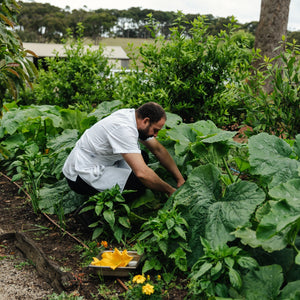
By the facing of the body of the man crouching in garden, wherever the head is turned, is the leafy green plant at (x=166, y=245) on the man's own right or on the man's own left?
on the man's own right

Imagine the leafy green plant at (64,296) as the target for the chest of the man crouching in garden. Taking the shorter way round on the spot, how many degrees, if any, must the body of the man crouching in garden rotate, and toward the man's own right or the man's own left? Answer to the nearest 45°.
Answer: approximately 90° to the man's own right

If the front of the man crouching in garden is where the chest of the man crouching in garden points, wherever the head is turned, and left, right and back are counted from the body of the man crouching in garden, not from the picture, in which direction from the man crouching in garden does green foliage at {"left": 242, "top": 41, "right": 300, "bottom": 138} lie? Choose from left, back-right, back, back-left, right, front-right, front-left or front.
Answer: front

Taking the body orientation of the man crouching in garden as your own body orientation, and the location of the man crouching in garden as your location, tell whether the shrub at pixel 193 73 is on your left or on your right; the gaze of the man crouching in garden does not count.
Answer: on your left

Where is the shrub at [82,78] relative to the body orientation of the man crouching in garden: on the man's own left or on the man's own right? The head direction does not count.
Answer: on the man's own left

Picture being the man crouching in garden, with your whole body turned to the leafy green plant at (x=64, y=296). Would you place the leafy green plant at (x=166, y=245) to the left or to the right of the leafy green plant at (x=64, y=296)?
left

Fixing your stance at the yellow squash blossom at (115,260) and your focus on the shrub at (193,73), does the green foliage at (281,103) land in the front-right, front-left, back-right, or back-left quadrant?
front-right

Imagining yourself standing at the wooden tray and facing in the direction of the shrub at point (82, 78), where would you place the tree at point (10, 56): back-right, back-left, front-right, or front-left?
front-left

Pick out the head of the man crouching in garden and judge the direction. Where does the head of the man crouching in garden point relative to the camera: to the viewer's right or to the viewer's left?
to the viewer's right

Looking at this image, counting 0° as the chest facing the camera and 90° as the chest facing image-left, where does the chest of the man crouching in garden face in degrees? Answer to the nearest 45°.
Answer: approximately 270°

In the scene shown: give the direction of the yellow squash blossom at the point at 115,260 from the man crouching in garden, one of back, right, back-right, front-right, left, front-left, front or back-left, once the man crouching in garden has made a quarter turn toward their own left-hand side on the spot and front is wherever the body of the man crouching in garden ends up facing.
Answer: back

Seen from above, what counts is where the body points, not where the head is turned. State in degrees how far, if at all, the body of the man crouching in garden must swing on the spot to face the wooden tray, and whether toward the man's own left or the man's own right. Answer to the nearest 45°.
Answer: approximately 90° to the man's own right

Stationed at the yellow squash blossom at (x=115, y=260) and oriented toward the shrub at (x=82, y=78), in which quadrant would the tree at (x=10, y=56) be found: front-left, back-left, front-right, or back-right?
front-left

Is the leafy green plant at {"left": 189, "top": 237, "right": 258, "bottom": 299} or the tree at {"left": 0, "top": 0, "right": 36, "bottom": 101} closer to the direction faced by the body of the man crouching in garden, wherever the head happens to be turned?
the leafy green plant

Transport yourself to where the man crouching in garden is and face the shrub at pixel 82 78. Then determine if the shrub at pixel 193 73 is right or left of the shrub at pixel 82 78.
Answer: right
